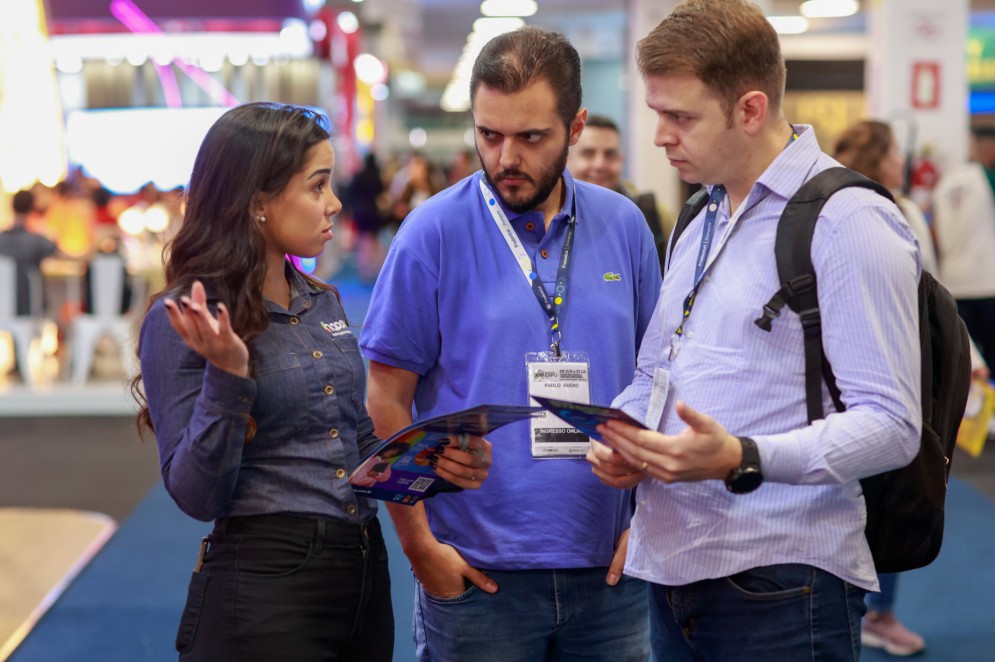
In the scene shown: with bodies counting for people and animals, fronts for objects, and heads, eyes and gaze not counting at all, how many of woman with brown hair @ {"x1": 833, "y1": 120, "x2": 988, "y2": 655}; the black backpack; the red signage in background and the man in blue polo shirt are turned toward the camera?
2

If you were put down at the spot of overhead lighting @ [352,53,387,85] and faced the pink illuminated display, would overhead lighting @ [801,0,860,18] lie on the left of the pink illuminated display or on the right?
left

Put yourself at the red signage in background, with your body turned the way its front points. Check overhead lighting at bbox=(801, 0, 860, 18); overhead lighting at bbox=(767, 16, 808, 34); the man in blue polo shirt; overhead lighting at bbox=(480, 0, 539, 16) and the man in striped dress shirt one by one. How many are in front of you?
2

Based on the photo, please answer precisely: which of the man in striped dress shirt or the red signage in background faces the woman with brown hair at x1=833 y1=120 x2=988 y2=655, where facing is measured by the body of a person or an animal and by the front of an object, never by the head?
the red signage in background

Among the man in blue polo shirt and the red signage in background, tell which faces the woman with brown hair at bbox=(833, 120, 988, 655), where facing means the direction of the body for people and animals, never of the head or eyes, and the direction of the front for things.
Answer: the red signage in background

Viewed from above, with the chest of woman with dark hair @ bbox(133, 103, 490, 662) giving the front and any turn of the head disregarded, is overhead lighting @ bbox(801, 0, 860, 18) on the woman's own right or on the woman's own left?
on the woman's own left

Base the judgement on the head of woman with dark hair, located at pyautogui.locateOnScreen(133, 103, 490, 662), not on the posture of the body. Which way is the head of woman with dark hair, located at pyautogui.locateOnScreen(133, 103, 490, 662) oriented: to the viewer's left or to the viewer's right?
to the viewer's right
